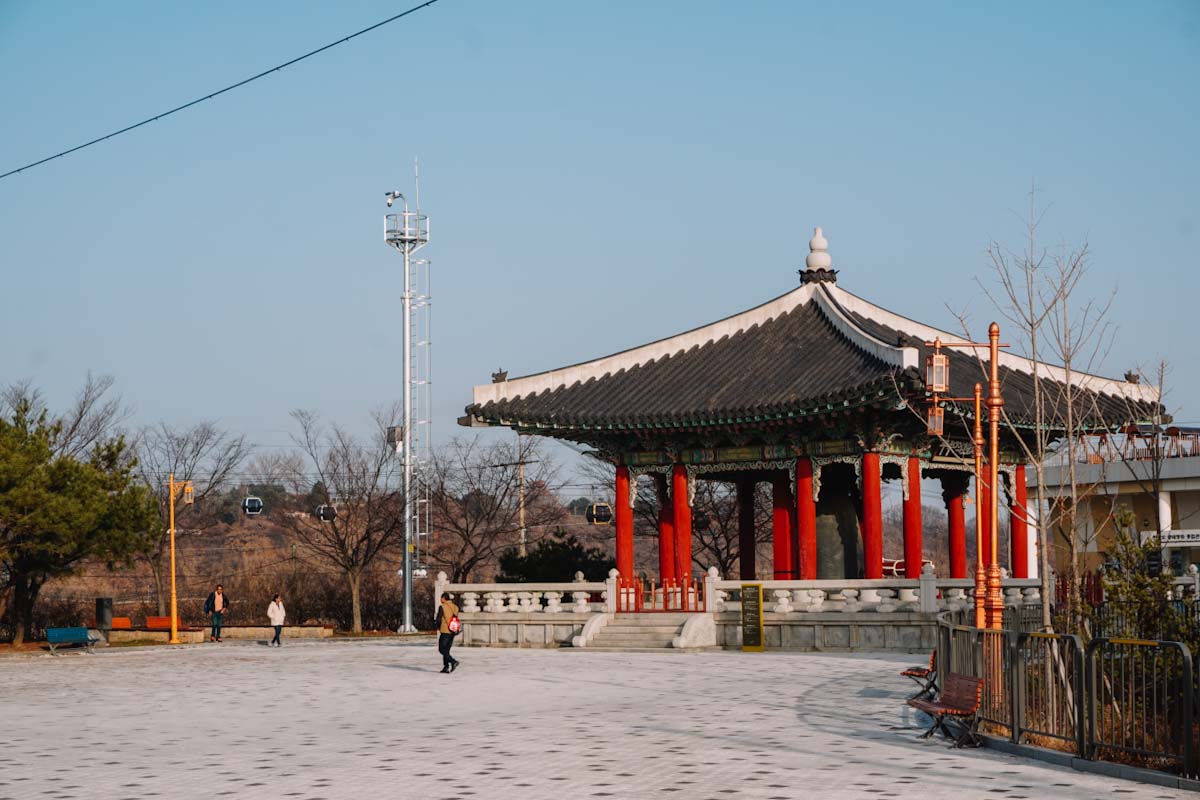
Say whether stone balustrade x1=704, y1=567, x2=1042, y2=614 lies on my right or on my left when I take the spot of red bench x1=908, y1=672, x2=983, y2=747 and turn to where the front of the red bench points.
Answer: on my right

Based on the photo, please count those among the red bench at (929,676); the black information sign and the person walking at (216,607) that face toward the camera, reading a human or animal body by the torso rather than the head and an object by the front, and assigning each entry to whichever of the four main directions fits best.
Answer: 2

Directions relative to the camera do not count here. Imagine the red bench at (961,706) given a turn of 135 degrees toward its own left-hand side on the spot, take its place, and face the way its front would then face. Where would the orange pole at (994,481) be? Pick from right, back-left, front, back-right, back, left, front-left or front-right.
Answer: left

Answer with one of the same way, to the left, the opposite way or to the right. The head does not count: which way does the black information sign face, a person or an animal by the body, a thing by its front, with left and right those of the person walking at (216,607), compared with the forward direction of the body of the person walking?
the same way

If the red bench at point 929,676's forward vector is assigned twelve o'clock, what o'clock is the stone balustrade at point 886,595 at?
The stone balustrade is roughly at 3 o'clock from the red bench.

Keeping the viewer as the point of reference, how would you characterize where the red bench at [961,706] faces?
facing the viewer and to the left of the viewer

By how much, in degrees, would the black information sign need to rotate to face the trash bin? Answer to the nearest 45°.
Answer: approximately 135° to its right

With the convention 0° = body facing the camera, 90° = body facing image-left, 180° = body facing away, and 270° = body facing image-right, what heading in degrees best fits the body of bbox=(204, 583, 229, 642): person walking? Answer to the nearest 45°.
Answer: approximately 0°

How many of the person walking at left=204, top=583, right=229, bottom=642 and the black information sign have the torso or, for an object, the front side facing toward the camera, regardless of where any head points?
2

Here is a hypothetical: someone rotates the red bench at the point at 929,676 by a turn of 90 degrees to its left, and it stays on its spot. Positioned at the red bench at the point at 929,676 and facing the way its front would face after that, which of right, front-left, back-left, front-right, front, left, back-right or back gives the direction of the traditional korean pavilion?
back

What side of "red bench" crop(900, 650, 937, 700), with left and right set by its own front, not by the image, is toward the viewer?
left

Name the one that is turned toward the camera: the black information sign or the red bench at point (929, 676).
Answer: the black information sign

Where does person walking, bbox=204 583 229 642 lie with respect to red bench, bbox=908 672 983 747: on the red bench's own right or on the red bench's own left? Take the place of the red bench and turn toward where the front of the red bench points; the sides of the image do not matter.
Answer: on the red bench's own right

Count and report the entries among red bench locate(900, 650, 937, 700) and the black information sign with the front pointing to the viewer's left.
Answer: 1

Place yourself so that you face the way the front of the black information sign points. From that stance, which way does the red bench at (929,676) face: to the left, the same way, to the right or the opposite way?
to the right

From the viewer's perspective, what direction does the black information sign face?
toward the camera

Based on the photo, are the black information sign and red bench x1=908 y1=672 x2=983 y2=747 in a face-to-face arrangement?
no

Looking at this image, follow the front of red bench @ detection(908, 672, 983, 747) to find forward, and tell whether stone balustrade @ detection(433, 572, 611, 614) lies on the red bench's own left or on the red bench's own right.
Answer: on the red bench's own right

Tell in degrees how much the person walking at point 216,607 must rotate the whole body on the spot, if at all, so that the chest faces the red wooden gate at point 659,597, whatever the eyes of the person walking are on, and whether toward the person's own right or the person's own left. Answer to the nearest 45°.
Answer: approximately 45° to the person's own left
